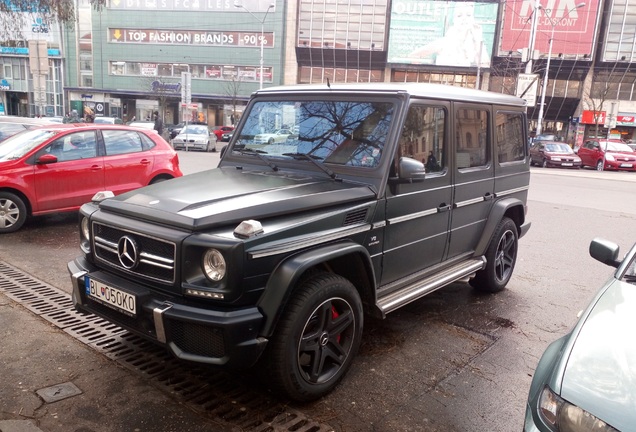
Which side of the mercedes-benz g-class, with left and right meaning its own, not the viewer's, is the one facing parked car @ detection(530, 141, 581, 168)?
back

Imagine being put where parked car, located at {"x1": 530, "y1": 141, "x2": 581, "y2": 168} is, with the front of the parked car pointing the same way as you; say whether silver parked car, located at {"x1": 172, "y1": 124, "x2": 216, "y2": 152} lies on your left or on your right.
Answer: on your right

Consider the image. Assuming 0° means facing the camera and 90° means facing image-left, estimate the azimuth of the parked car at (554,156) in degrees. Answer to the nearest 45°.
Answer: approximately 315°

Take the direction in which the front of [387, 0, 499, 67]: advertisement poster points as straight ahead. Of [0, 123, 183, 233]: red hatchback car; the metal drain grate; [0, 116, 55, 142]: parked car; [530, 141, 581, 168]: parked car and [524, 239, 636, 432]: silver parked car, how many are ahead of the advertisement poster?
5

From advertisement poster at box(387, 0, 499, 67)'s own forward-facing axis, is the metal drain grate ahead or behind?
ahead

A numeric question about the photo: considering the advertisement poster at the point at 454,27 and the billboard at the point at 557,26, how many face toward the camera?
2

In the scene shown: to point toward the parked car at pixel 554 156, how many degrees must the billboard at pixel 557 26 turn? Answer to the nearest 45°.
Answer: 0° — it already faces it

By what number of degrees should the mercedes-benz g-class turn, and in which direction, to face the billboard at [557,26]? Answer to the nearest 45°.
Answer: approximately 180°

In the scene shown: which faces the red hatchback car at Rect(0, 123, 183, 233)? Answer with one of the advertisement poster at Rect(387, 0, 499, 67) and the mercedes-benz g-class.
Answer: the advertisement poster

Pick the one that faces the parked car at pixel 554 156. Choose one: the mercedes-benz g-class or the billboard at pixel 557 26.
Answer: the billboard

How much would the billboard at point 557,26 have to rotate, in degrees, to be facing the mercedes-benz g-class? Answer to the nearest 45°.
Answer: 0° — it already faces it

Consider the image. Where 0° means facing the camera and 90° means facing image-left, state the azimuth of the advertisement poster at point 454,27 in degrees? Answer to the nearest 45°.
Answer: approximately 0°

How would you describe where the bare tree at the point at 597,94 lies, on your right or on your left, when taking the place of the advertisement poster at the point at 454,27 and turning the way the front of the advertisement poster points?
on your left

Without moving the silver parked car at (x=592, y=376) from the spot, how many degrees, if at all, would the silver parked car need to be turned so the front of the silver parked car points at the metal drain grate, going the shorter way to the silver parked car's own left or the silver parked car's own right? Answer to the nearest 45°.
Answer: approximately 45° to the silver parked car's own right
